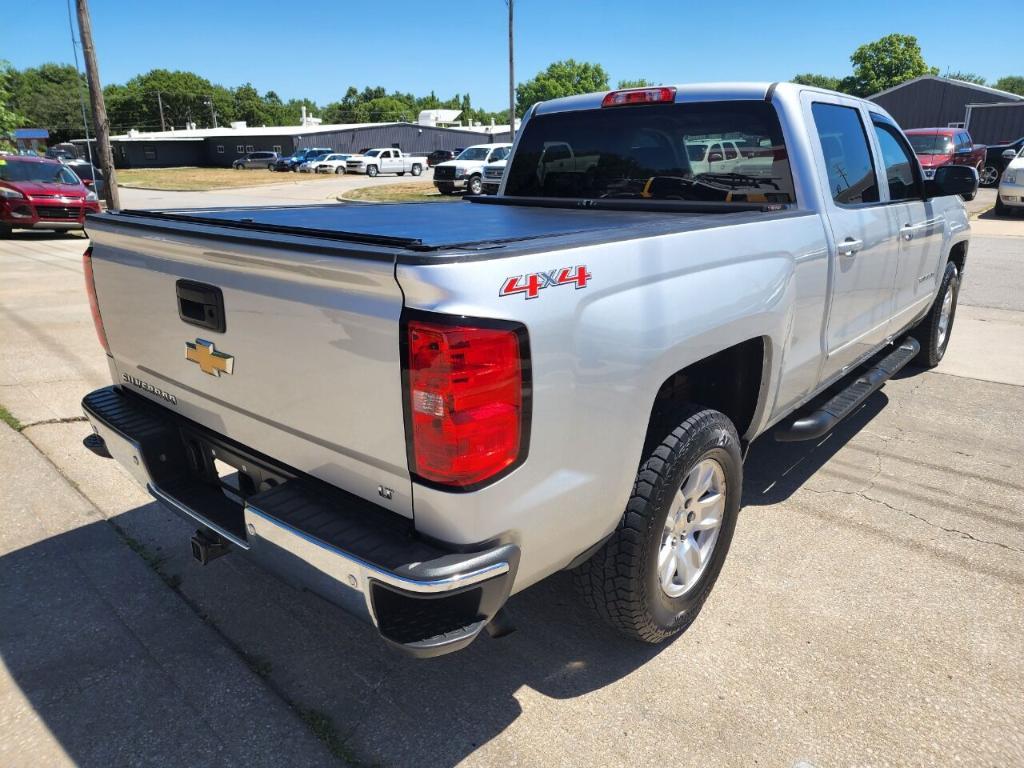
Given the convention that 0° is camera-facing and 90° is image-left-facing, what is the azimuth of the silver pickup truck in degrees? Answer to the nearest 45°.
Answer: approximately 225°

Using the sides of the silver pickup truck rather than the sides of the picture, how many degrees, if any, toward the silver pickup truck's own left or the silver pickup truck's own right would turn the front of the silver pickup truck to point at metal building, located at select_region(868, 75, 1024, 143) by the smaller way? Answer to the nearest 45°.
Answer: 0° — it already faces it

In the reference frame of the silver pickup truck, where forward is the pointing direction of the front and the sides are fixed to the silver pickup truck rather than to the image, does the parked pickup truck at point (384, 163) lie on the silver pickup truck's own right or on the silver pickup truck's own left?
on the silver pickup truck's own left

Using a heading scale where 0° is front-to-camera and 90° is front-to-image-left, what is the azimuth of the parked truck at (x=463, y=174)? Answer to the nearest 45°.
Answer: approximately 45°

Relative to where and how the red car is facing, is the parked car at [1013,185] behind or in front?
in front

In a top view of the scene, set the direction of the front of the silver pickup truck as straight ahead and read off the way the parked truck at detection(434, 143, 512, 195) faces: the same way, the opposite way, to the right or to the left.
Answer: the opposite way

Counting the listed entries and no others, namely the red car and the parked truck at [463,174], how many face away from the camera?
0

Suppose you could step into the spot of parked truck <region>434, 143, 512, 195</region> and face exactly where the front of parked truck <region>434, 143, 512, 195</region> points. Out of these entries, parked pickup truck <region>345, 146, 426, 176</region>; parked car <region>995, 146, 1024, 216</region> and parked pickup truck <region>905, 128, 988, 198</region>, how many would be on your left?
2

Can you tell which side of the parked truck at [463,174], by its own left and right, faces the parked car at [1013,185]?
left

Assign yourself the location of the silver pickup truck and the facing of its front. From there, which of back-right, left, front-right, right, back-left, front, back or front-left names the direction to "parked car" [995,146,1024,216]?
front

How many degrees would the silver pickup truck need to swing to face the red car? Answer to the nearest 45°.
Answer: approximately 90° to its left

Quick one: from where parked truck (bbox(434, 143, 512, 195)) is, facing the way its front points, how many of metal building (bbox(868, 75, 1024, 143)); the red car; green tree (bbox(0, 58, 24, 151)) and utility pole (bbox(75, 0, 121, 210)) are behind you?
1

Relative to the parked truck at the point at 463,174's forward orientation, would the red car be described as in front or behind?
in front

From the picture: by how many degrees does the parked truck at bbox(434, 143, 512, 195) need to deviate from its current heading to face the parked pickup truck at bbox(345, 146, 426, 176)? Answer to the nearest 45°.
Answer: approximately 135° to its right

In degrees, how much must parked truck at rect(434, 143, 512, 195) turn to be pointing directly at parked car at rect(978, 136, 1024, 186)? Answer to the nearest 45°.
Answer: approximately 135° to its left
